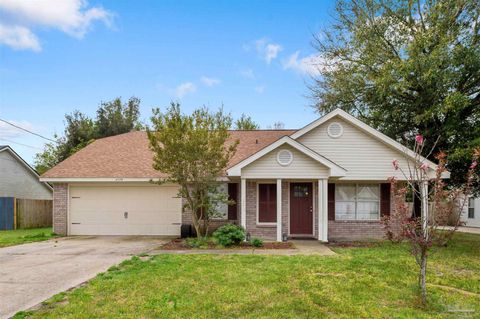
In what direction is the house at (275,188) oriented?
toward the camera

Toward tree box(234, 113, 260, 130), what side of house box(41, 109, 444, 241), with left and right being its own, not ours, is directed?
back

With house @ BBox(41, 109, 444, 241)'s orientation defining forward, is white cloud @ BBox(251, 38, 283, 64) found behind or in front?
behind

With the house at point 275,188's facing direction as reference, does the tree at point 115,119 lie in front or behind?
behind

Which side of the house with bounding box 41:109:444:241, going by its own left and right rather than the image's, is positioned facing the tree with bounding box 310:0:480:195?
left

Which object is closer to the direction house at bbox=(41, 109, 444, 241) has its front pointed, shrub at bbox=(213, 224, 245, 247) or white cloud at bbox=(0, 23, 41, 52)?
the shrub
